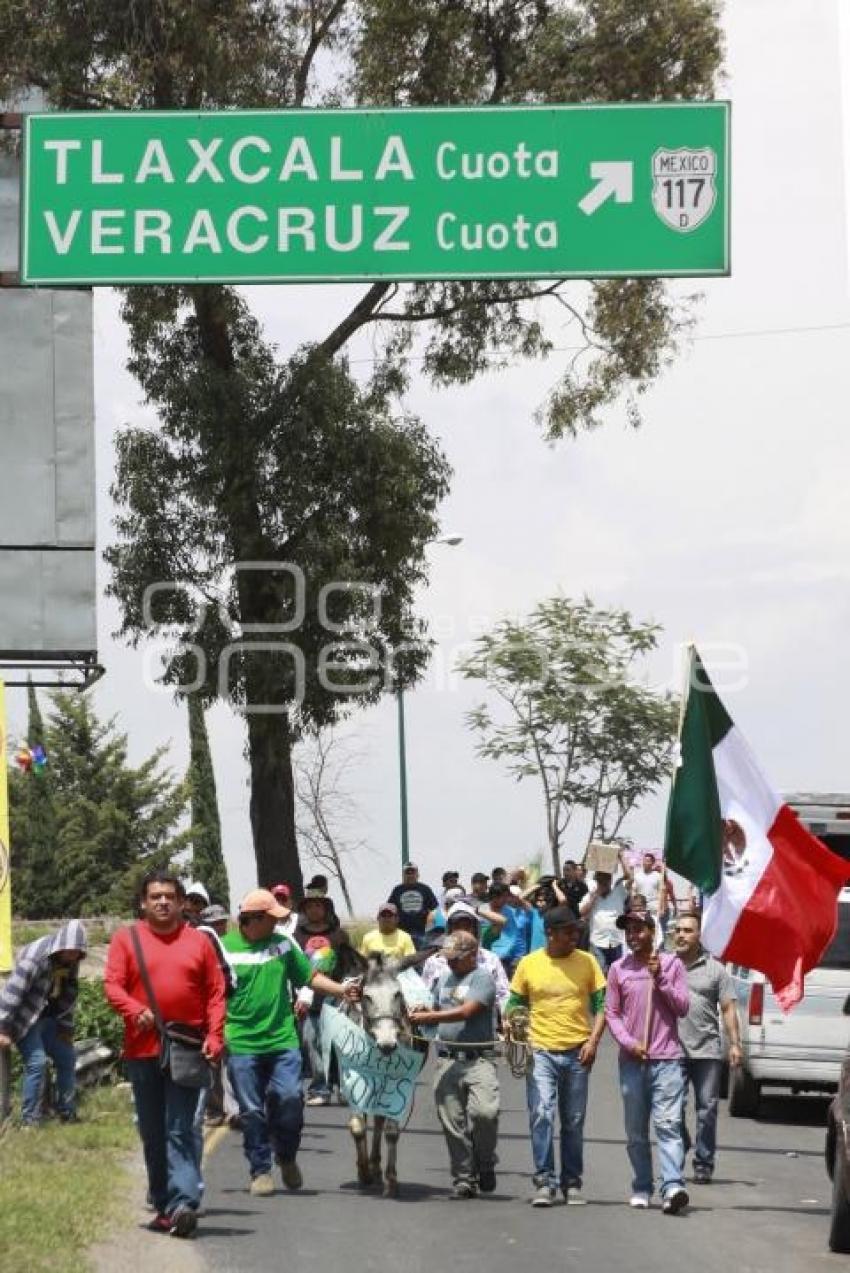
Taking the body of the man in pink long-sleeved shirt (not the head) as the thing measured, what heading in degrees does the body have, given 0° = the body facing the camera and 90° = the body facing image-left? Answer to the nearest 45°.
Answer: approximately 0°

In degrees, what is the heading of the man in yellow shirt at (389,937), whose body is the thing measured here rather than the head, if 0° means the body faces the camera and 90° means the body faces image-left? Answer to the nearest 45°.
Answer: approximately 0°

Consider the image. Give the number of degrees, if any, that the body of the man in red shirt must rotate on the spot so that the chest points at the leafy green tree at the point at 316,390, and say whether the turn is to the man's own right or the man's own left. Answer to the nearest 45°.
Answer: approximately 180°

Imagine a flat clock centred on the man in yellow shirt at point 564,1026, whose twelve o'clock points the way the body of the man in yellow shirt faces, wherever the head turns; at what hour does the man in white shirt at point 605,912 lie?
The man in white shirt is roughly at 6 o'clock from the man in yellow shirt.

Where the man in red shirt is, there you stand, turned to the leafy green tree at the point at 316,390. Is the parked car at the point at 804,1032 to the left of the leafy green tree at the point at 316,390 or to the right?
right
